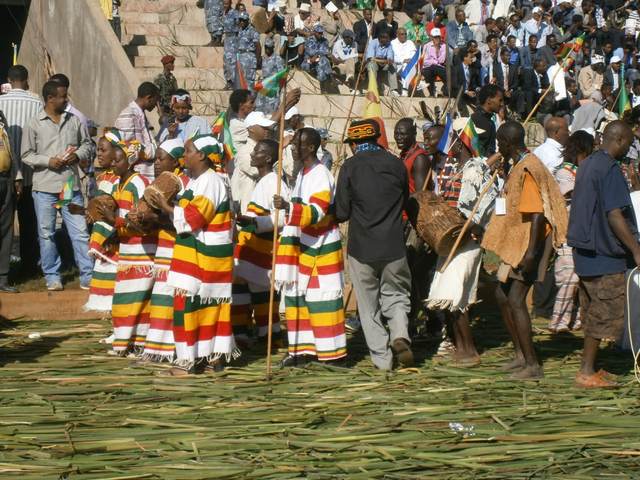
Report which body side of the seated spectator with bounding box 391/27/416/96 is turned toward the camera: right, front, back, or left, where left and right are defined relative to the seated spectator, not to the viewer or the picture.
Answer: front

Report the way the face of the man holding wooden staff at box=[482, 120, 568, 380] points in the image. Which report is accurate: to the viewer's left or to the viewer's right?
to the viewer's left

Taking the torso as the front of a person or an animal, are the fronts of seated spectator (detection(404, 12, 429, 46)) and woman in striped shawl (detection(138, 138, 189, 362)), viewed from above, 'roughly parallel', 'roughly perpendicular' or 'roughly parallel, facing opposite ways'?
roughly perpendicular

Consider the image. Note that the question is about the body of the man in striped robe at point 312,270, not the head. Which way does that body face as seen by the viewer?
to the viewer's left

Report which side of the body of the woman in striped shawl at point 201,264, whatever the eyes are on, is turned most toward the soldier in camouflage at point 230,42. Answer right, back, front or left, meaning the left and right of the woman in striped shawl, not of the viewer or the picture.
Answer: right

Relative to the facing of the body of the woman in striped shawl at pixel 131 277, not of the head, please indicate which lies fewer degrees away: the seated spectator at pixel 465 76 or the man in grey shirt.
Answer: the man in grey shirt

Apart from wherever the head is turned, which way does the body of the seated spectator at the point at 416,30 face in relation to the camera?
toward the camera

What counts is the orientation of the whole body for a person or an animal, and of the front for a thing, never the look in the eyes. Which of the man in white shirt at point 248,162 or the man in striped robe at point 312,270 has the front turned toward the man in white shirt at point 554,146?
the man in white shirt at point 248,162

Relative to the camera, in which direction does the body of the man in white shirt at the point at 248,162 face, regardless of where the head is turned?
to the viewer's right

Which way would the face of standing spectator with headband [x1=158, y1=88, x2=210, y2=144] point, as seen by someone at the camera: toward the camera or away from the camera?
toward the camera

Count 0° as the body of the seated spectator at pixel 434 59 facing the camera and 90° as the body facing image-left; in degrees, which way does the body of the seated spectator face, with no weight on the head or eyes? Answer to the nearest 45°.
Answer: approximately 0°

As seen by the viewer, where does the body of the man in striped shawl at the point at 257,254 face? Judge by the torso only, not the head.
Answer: to the viewer's left

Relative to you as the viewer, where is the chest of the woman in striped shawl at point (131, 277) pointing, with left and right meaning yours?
facing to the left of the viewer

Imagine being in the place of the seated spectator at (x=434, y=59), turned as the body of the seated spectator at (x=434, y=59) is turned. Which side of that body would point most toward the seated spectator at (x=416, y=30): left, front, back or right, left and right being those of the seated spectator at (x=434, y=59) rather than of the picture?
back
